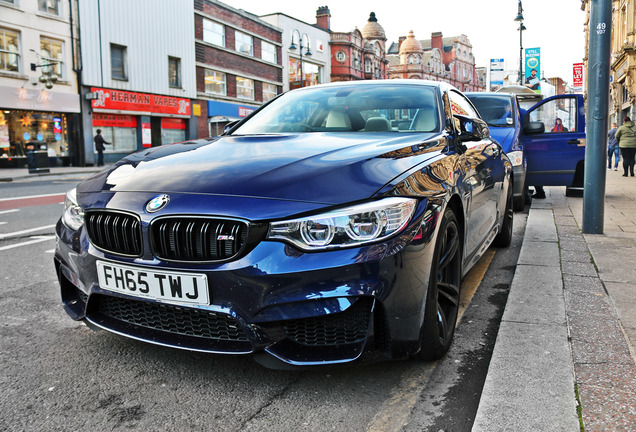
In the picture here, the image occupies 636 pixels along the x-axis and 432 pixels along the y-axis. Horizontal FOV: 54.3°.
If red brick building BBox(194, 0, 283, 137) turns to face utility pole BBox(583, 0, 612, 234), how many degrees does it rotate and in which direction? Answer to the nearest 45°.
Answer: approximately 45° to its right

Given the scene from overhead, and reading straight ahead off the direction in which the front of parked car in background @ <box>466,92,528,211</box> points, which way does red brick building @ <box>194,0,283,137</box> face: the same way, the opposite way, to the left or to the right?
to the left

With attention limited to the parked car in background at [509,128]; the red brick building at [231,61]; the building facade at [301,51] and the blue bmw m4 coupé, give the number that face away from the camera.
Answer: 0

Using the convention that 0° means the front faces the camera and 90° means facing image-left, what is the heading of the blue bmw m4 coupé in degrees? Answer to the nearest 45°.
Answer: approximately 45°

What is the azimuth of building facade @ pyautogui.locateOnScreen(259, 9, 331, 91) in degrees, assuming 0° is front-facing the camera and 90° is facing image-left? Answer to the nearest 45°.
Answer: approximately 315°

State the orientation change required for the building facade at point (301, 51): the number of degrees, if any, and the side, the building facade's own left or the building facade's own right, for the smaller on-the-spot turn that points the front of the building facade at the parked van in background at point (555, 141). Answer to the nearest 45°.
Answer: approximately 45° to the building facade's own right

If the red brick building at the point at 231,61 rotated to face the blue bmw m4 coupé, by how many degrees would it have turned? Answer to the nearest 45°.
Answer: approximately 45° to its right

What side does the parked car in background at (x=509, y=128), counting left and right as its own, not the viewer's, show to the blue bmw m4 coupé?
front

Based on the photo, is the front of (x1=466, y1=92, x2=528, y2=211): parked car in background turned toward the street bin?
no

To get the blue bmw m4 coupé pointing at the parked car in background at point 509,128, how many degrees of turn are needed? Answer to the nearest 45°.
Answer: approximately 180°

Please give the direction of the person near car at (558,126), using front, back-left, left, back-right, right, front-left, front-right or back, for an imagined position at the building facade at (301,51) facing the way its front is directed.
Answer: front-right

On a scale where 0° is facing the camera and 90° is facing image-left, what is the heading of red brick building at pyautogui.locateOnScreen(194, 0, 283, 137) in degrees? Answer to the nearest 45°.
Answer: approximately 315°

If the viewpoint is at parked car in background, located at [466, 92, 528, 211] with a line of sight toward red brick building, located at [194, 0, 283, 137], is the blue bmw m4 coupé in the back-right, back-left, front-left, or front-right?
back-left

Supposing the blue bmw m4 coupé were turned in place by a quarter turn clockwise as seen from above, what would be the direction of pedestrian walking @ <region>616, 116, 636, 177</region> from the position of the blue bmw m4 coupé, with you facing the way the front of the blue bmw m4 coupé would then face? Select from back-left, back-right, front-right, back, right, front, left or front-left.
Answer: right

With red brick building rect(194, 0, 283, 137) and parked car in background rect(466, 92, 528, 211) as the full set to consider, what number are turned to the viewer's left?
0

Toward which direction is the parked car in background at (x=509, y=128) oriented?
toward the camera

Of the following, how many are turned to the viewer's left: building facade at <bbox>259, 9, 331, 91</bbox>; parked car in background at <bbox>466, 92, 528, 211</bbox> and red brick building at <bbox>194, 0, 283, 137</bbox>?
0
